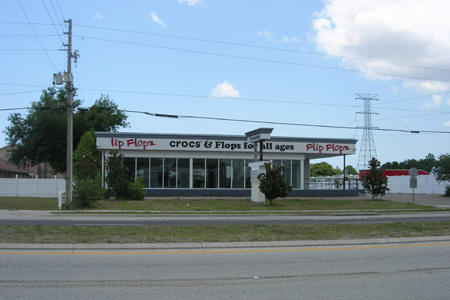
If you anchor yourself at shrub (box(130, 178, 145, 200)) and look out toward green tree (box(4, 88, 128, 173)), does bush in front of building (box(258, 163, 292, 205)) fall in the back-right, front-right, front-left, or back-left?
back-right

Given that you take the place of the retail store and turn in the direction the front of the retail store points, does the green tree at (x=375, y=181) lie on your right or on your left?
on your left

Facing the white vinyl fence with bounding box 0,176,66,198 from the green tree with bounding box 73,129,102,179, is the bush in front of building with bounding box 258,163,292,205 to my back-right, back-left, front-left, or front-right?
back-left

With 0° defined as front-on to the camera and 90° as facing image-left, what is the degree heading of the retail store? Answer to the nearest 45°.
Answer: approximately 0°

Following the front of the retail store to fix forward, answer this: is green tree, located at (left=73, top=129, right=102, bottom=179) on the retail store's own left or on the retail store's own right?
on the retail store's own right

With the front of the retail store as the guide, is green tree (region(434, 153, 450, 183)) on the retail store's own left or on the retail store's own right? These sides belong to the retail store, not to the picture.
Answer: on the retail store's own left

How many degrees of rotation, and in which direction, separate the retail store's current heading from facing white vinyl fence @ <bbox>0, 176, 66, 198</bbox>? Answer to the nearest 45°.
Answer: approximately 90° to its right

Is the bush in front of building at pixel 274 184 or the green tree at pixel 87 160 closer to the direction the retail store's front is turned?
the bush in front of building

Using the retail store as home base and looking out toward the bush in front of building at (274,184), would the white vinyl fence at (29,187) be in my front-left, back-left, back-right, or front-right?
back-right

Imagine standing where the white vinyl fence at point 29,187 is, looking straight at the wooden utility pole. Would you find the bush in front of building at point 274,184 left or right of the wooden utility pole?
left
